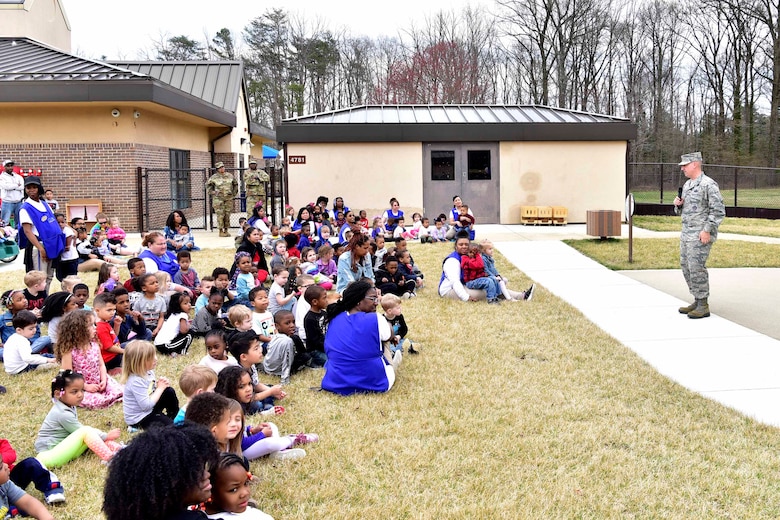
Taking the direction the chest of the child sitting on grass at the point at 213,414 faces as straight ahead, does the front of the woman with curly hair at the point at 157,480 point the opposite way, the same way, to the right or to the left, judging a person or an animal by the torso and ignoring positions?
the same way

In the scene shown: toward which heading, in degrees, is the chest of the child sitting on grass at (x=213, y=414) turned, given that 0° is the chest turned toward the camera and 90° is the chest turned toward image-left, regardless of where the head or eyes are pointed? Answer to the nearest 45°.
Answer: approximately 270°

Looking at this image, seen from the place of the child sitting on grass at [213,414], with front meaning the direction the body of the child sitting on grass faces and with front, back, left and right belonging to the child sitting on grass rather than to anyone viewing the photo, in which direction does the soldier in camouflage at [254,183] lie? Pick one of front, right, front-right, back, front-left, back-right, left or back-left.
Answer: left

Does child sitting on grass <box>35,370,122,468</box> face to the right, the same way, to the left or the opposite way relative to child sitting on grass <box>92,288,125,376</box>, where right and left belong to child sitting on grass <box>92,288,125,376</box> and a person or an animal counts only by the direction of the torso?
the same way

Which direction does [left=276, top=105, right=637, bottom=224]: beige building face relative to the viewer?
toward the camera

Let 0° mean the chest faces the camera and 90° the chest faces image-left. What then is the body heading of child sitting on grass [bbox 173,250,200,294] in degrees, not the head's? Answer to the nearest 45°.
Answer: approximately 315°

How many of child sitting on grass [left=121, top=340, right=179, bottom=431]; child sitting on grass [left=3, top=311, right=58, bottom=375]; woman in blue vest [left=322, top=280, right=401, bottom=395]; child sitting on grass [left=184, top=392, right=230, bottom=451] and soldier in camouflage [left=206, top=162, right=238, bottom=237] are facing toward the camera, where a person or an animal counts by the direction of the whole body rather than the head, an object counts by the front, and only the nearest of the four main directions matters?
1

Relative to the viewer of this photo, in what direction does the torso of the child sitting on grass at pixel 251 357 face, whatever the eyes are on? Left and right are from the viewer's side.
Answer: facing to the right of the viewer

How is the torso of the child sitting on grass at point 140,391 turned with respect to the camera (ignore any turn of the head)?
to the viewer's right

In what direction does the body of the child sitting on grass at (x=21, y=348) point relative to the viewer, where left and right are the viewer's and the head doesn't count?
facing to the right of the viewer

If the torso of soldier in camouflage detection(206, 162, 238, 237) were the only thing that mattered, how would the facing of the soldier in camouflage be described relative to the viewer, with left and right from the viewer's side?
facing the viewer

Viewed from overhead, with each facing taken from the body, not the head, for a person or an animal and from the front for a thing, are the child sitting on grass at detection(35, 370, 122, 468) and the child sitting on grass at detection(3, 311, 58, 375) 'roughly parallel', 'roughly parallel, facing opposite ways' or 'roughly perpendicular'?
roughly parallel

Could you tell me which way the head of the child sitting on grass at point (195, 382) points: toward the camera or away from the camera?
away from the camera

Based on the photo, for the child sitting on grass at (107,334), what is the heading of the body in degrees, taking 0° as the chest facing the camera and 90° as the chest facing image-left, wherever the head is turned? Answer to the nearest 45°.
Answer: approximately 270°

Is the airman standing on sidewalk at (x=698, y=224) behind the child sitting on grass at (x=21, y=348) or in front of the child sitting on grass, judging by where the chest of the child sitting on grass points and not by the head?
in front

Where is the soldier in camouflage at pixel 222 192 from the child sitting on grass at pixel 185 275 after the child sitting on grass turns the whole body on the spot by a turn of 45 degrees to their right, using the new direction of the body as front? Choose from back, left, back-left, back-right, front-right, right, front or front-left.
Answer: back

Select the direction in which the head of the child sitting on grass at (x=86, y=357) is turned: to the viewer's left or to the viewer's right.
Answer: to the viewer's right

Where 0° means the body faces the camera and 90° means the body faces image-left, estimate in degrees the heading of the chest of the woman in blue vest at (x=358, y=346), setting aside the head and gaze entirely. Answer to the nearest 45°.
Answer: approximately 225°

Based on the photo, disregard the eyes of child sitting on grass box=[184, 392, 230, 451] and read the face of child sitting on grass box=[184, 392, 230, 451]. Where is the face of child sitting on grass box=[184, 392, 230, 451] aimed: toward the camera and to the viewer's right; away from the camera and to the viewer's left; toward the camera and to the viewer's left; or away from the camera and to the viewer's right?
away from the camera and to the viewer's right
